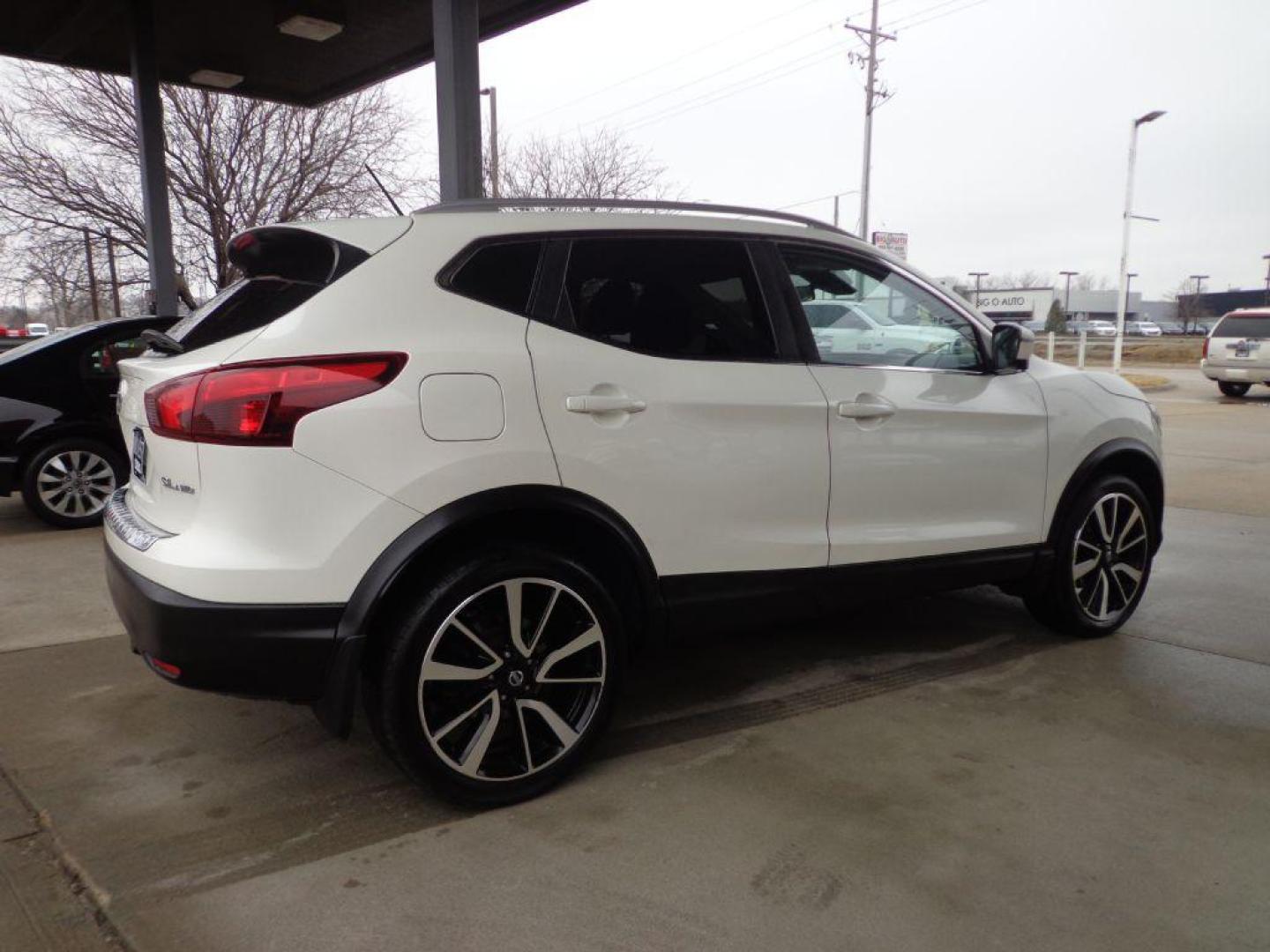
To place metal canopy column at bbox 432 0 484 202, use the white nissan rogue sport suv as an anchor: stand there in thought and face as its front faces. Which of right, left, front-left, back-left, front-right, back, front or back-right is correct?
front-left

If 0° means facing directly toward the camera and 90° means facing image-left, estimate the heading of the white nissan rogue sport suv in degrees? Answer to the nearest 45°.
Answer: approximately 225°

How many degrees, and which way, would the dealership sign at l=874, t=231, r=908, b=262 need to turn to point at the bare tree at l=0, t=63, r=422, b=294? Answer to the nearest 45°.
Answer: approximately 45° to its right

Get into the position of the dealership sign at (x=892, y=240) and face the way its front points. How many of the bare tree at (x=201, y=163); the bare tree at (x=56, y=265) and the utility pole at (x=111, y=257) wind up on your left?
0

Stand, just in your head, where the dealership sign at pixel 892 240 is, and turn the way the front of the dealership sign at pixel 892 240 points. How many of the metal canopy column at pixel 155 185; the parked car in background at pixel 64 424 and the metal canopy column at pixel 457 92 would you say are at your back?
0

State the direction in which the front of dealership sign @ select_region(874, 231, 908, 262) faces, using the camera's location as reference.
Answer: facing the viewer

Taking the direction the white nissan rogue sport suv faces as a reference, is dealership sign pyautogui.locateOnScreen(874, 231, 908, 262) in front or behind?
in front

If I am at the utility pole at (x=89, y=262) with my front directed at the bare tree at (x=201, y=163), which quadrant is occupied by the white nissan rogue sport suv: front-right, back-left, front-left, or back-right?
front-right

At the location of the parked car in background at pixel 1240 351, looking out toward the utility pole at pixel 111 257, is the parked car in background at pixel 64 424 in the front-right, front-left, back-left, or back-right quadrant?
front-left

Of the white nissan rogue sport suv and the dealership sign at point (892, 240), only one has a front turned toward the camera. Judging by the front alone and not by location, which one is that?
the dealership sign

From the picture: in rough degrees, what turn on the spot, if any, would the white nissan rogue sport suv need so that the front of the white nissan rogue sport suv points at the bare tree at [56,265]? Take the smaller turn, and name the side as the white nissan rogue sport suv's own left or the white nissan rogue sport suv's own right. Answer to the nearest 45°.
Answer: approximately 90° to the white nissan rogue sport suv's own left

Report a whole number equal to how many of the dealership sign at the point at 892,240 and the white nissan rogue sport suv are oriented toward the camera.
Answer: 1

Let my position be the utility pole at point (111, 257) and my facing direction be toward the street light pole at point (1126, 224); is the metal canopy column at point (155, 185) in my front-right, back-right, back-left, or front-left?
front-right

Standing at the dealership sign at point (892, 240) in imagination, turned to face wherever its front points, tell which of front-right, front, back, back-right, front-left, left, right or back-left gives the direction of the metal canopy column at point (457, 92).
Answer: front

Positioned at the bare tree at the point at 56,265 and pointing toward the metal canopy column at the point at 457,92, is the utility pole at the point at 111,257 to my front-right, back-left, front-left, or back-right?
front-left

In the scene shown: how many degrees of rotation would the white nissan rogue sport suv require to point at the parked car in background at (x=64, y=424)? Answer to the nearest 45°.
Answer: approximately 90° to its left

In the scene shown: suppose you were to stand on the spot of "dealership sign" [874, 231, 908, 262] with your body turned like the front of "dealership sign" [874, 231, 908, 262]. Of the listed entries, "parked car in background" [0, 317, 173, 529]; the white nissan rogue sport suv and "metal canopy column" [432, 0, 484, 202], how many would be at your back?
0

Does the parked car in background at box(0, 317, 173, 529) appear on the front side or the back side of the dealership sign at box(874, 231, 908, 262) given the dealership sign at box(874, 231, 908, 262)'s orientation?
on the front side

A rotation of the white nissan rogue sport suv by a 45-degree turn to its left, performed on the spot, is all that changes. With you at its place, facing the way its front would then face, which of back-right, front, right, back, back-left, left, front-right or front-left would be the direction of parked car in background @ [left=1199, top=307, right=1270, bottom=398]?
front-right

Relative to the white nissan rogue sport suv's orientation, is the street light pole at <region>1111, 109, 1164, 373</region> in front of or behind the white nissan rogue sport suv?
in front
